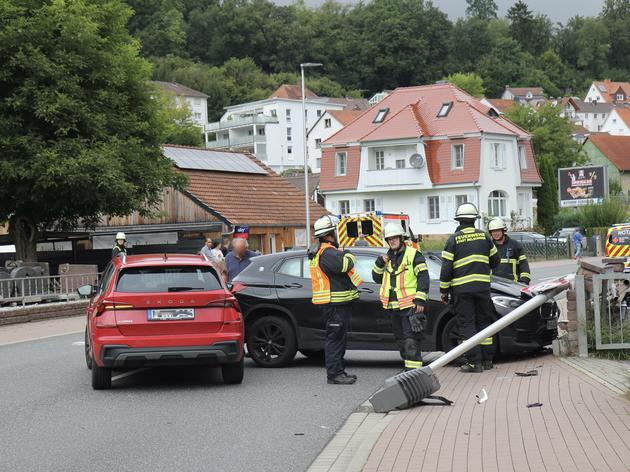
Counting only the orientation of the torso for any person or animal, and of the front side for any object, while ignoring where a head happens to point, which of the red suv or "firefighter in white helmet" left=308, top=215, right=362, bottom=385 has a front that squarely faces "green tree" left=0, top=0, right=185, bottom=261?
the red suv

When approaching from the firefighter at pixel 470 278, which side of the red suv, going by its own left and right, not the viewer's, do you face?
right

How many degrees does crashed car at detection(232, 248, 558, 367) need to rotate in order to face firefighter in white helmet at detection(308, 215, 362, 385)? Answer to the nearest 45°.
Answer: approximately 90° to its right

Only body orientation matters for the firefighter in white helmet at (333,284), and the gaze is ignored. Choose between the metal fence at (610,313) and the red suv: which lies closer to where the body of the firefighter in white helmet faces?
the metal fence

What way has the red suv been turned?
away from the camera

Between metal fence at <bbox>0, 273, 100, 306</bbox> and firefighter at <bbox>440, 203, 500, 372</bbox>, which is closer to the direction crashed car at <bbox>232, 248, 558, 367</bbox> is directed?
the firefighter

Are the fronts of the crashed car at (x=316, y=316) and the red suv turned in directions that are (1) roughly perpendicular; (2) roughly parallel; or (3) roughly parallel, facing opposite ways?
roughly perpendicular

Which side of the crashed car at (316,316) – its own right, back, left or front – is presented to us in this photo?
right

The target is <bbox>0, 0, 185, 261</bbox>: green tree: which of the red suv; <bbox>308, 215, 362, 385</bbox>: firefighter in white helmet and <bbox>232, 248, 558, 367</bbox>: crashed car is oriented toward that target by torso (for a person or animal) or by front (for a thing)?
the red suv

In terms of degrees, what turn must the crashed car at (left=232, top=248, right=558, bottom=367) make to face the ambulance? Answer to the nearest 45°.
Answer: approximately 90° to its left

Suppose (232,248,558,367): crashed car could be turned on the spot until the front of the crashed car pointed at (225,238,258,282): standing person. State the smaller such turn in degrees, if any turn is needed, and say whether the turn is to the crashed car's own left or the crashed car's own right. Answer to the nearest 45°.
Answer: approximately 135° to the crashed car's own left
